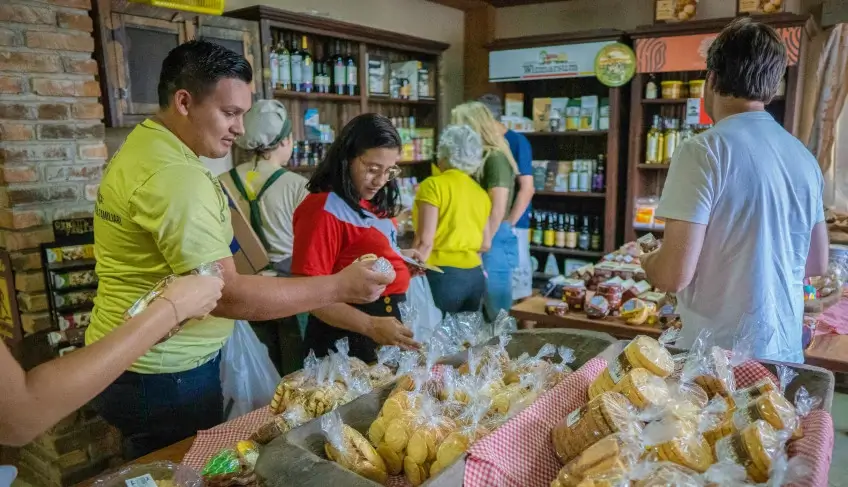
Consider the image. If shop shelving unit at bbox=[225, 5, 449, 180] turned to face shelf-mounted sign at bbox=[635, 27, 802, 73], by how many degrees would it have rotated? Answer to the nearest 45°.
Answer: approximately 45° to its left

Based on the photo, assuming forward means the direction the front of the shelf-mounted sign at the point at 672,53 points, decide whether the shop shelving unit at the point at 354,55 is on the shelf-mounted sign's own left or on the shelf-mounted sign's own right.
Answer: on the shelf-mounted sign's own right

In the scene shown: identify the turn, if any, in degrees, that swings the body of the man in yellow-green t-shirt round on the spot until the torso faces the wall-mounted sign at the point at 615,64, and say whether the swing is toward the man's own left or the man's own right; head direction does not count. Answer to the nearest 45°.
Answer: approximately 45° to the man's own left

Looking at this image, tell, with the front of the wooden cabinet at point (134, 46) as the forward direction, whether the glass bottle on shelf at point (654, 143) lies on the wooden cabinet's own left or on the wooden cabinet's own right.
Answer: on the wooden cabinet's own left

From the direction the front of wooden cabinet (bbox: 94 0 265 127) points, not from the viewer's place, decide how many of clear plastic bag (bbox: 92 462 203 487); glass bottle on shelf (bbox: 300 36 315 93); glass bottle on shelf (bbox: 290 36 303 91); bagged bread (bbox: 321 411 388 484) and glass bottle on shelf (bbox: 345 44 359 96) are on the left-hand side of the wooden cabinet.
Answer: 3

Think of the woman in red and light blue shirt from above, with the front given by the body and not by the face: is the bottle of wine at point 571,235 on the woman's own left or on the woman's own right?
on the woman's own left

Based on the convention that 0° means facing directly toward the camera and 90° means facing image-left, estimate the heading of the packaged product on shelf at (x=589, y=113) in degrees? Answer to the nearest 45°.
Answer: approximately 0°

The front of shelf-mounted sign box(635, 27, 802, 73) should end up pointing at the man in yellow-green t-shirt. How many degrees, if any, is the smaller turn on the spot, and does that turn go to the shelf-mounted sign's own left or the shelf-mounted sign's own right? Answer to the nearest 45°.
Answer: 0° — it already faces them

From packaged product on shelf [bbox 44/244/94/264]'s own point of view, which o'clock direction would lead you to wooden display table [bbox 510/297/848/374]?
The wooden display table is roughly at 10 o'clock from the packaged product on shelf.

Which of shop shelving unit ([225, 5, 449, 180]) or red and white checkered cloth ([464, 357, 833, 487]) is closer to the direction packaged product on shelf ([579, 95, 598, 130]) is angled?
the red and white checkered cloth

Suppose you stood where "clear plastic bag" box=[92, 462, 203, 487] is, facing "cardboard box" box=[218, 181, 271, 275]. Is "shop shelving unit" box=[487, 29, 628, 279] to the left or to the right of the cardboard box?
right

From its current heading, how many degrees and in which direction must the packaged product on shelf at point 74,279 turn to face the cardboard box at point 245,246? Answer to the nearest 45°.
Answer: approximately 90° to its left

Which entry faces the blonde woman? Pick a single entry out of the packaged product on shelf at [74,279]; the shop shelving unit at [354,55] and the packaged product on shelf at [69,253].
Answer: the shop shelving unit
